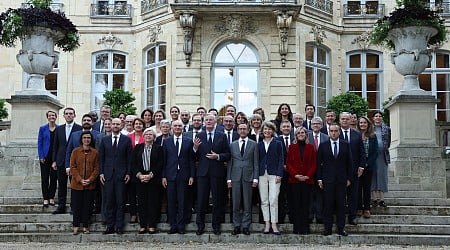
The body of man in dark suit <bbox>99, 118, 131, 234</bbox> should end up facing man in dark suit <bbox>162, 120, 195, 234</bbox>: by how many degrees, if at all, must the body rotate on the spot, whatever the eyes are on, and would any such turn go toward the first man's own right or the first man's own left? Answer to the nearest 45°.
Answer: approximately 90° to the first man's own left

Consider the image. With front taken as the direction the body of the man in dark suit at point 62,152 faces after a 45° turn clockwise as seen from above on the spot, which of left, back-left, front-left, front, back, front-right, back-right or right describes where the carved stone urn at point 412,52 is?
back-left

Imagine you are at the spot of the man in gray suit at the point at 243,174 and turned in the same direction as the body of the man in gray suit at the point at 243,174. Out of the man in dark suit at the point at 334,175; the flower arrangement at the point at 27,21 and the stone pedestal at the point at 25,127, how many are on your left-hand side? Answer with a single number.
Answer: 1

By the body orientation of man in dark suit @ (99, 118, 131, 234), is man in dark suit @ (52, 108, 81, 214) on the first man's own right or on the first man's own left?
on the first man's own right

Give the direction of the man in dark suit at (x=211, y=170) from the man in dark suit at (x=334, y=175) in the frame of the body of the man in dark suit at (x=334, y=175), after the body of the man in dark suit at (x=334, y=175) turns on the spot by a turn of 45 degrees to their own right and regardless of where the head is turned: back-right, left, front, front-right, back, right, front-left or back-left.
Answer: front-right

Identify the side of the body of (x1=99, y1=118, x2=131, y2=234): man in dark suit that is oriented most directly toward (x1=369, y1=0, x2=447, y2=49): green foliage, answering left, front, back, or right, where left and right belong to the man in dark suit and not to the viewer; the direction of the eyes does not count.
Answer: left

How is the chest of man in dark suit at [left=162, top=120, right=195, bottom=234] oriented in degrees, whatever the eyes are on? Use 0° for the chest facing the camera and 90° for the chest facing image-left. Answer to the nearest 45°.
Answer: approximately 0°

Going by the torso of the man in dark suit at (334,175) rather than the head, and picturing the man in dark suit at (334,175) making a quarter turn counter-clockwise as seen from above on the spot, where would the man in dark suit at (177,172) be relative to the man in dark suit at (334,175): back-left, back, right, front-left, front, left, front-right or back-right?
back

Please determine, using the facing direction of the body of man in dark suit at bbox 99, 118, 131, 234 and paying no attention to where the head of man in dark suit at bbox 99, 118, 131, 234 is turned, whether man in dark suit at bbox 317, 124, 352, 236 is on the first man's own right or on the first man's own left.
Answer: on the first man's own left

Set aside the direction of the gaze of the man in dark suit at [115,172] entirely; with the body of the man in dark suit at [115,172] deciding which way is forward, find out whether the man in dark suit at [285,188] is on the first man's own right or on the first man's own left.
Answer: on the first man's own left
